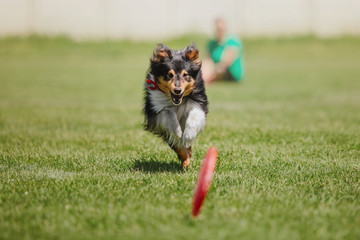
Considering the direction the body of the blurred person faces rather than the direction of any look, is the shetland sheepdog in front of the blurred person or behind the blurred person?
in front

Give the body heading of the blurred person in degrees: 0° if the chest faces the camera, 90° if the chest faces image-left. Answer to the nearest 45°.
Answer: approximately 45°

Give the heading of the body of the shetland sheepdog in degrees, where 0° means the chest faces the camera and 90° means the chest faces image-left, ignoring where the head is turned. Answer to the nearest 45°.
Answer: approximately 0°

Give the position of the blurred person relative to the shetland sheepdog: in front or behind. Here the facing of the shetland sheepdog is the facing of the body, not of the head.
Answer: behind
